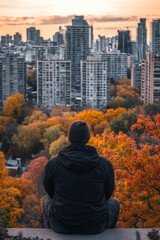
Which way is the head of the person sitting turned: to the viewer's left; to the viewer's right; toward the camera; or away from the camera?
away from the camera

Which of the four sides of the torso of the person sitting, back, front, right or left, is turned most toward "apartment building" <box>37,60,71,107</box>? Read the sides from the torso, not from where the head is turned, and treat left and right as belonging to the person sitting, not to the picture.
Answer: front

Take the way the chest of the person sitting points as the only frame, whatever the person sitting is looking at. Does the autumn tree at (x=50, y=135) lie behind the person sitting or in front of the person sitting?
in front

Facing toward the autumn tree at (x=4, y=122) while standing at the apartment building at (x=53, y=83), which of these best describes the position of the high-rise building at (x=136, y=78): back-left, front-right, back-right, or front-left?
back-left

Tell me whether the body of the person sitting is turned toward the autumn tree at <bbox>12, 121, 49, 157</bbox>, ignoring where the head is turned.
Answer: yes

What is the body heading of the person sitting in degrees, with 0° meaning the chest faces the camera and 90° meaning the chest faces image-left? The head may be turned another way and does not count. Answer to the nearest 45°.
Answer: approximately 180°

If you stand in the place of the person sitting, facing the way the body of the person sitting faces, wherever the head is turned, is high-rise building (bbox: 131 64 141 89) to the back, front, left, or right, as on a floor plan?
front

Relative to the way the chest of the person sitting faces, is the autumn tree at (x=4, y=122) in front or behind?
in front
